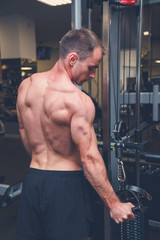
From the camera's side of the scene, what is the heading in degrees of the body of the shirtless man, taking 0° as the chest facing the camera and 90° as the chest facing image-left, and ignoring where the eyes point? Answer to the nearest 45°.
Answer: approximately 225°

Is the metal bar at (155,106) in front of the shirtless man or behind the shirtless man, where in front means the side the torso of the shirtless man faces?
in front

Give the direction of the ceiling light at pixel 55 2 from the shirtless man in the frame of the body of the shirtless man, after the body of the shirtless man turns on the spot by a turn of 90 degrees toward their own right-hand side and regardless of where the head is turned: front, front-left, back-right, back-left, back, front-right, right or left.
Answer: back-left

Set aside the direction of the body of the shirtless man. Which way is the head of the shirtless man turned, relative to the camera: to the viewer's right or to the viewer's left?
to the viewer's right
